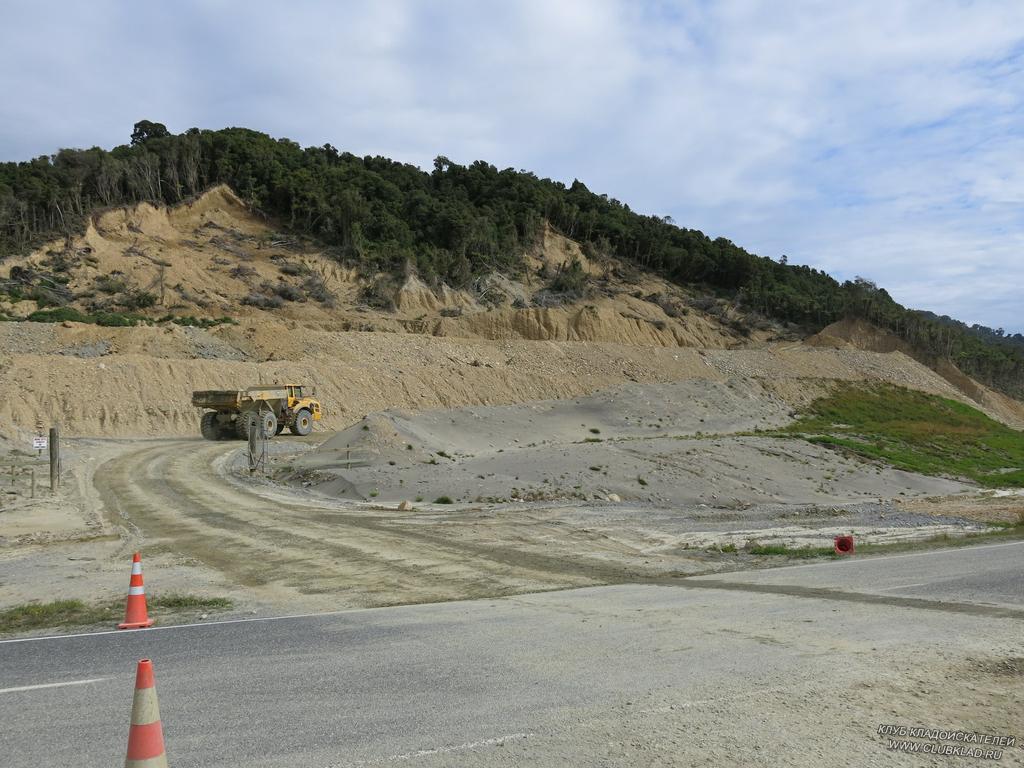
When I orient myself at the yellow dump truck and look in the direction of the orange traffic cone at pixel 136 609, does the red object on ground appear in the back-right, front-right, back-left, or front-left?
front-left

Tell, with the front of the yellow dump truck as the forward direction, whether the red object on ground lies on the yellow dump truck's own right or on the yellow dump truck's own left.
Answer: on the yellow dump truck's own right

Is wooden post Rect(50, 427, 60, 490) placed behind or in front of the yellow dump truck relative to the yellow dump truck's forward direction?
behind
